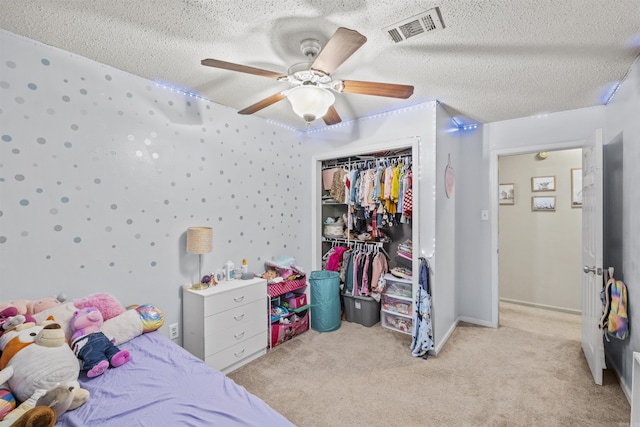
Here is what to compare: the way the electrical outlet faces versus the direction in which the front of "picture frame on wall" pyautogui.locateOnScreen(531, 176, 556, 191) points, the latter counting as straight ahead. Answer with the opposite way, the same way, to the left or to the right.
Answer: to the left

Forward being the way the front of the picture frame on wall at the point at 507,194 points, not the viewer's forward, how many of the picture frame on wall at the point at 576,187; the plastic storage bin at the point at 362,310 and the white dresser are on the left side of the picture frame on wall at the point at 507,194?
1

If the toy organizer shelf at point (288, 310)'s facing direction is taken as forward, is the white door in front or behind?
in front

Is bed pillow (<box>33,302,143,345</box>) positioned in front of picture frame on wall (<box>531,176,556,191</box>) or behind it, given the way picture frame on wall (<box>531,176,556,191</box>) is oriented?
in front

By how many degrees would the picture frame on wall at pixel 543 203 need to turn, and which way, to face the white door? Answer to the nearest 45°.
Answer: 0° — it already faces it

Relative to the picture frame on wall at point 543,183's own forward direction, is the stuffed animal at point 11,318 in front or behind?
in front

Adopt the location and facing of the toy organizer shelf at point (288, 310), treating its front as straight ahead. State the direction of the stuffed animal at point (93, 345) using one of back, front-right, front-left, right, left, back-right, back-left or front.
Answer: right
